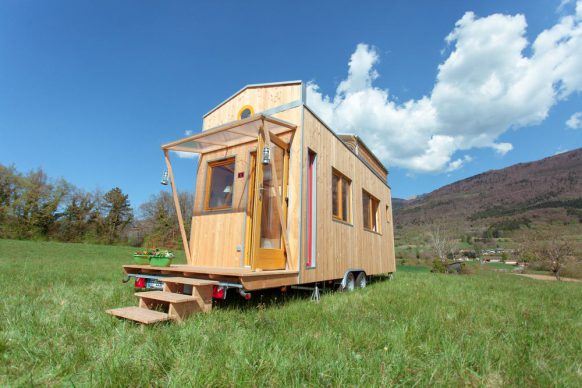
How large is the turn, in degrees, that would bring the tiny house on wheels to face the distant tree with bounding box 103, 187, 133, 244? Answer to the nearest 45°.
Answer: approximately 90° to its right

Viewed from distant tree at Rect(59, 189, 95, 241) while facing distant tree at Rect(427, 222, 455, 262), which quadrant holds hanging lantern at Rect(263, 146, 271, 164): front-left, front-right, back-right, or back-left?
front-right

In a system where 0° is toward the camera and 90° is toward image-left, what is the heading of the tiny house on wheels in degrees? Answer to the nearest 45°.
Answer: approximately 45°

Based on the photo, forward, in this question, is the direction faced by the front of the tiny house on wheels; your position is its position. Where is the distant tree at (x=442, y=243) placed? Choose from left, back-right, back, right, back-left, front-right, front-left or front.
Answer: back

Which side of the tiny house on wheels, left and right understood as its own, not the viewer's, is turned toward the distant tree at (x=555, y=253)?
back

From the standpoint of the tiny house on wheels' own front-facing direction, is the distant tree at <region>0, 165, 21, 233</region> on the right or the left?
on its right

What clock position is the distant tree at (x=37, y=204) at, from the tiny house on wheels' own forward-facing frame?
The distant tree is roughly at 3 o'clock from the tiny house on wheels.

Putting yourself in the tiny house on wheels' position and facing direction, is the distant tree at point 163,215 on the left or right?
on its right
